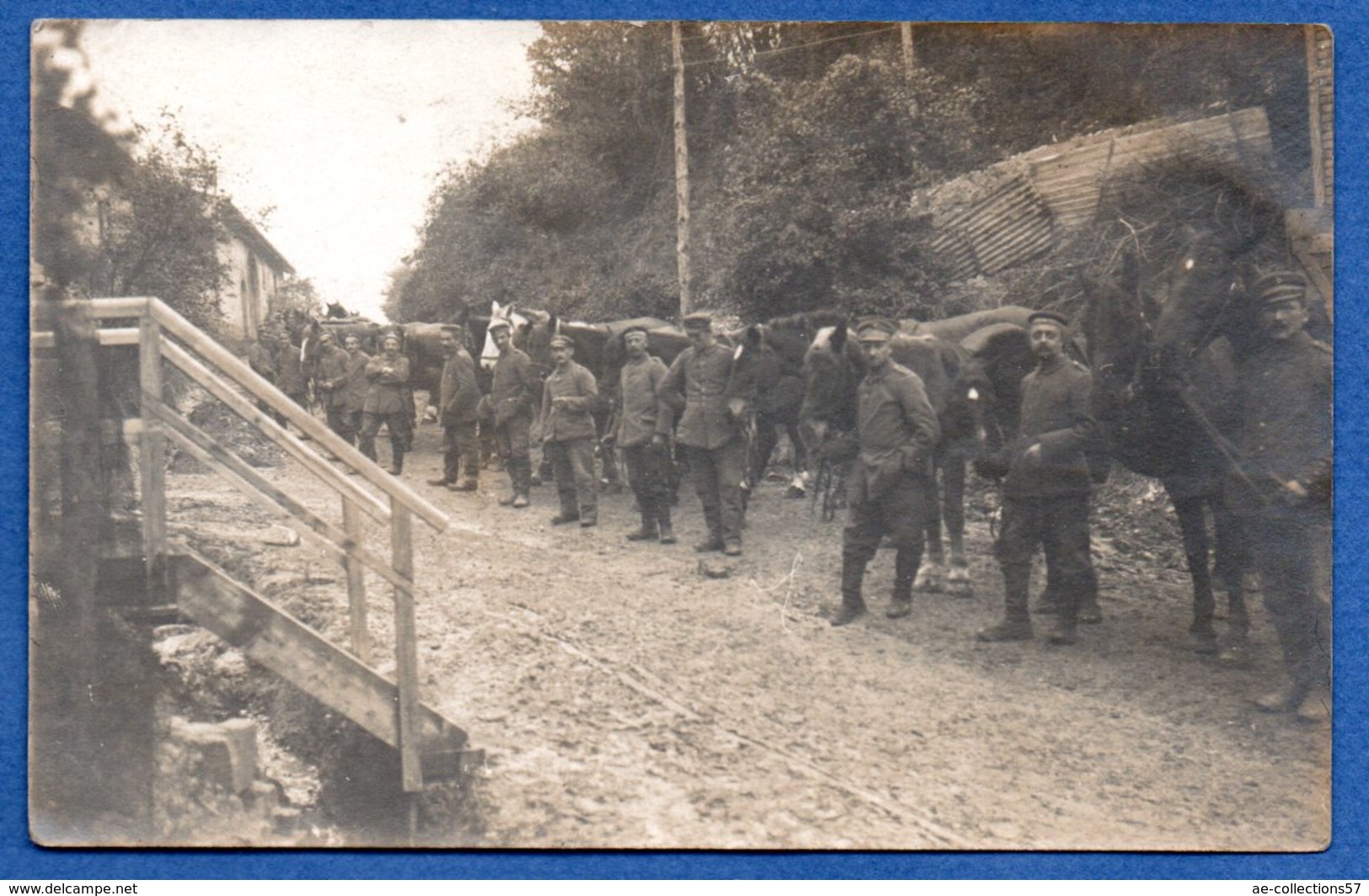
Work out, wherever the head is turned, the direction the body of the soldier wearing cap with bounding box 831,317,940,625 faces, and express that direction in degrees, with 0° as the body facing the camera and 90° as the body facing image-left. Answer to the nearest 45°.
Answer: approximately 45°

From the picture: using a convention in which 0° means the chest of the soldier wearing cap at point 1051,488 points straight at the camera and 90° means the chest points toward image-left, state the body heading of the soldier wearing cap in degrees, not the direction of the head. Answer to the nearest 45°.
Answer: approximately 45°

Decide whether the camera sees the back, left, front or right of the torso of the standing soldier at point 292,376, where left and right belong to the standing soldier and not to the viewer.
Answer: front

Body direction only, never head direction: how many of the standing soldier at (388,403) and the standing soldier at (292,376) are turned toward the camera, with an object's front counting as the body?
2

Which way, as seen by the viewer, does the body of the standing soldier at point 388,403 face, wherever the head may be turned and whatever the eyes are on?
toward the camera

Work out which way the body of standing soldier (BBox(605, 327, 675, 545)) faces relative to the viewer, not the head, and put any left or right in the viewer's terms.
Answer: facing the viewer and to the left of the viewer
